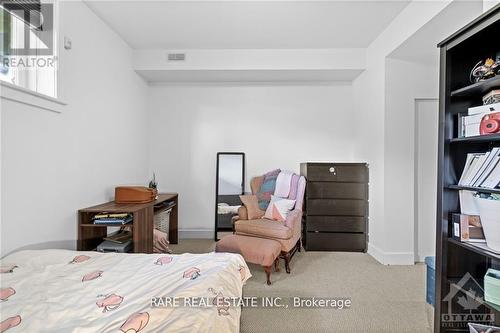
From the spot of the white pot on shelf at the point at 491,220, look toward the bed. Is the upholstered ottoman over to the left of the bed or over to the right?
right

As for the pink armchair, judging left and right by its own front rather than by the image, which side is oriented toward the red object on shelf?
left

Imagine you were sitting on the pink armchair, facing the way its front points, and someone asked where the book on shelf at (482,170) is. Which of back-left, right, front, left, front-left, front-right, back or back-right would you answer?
left

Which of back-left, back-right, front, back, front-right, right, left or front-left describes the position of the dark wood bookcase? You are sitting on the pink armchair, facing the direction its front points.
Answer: left

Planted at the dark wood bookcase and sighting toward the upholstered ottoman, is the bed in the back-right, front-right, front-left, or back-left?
front-left

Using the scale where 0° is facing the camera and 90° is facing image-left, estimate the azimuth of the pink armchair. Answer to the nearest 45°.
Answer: approximately 45°

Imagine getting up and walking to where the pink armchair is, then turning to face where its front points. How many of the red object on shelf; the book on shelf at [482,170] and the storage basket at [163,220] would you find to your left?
2

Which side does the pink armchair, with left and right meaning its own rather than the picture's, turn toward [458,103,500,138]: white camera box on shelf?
left

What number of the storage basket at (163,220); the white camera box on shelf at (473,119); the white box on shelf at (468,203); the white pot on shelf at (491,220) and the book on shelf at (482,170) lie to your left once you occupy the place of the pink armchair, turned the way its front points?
4

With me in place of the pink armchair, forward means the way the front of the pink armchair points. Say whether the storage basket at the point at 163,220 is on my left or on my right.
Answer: on my right

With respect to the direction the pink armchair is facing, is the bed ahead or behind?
ahead

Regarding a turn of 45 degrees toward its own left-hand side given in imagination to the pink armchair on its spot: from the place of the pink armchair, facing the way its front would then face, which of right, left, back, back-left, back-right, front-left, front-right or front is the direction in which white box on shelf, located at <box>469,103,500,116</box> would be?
front-left

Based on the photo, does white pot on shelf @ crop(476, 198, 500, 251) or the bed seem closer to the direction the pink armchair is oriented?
the bed

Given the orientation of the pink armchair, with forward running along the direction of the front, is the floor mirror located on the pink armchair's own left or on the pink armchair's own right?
on the pink armchair's own right

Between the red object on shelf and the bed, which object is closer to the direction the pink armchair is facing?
the bed
